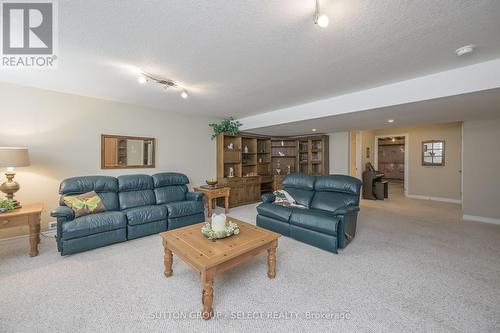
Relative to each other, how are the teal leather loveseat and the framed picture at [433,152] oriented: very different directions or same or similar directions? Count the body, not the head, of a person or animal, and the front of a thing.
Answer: same or similar directions

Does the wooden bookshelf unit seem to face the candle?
yes

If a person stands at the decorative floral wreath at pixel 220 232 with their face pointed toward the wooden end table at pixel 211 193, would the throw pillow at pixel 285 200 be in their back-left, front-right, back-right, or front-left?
front-right

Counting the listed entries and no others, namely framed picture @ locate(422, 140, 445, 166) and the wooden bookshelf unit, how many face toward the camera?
2

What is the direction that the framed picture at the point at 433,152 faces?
toward the camera

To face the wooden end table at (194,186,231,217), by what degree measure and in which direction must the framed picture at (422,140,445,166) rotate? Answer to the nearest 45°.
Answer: approximately 45° to its right

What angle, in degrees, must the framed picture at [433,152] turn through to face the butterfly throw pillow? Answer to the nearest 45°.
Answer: approximately 45° to its right

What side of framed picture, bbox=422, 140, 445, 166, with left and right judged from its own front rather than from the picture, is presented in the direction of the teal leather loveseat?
front

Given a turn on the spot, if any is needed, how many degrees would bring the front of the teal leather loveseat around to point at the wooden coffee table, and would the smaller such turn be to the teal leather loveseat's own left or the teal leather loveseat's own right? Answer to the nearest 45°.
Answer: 0° — it already faces it

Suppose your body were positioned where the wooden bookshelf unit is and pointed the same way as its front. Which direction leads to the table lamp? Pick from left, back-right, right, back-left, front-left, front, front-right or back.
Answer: front-right

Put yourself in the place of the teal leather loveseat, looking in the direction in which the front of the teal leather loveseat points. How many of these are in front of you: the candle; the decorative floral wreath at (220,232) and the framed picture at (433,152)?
2

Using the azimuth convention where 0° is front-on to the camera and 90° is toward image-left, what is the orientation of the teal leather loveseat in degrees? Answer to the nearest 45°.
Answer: approximately 45°

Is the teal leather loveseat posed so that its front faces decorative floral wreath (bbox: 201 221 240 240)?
yes

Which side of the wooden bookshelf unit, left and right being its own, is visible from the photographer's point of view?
front

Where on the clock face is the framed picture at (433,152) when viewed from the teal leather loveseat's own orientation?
The framed picture is roughly at 6 o'clock from the teal leather loveseat.

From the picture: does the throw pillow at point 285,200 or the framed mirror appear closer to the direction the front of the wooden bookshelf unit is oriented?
the throw pillow

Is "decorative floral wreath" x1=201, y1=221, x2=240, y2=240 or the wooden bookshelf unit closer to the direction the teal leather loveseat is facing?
the decorative floral wreath

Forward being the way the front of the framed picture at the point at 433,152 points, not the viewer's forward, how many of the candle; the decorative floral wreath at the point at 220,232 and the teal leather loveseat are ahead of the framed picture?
3

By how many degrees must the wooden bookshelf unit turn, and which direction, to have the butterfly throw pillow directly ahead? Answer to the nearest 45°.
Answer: approximately 45° to its right
